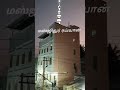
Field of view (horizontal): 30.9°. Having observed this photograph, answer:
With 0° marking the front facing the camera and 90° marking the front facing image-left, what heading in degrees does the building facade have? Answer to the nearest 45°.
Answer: approximately 45°
